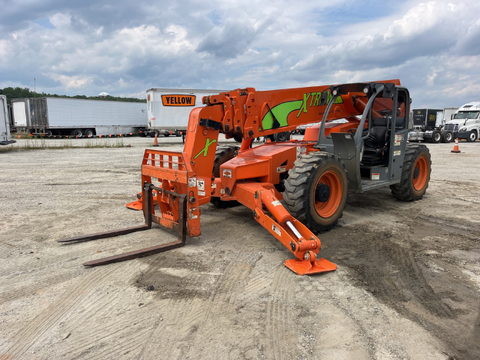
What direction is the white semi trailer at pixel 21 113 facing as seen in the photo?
away from the camera

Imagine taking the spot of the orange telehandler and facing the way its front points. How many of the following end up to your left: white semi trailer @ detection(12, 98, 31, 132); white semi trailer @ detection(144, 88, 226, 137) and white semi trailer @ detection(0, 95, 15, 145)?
0

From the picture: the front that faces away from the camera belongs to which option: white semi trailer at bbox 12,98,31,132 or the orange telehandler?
the white semi trailer

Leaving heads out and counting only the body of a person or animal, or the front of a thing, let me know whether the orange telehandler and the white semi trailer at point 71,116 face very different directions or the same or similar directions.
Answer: very different directions

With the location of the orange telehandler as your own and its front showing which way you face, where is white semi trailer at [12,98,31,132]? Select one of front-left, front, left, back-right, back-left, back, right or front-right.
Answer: right

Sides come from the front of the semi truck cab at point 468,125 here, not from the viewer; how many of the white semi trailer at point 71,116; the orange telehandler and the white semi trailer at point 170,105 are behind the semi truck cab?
0

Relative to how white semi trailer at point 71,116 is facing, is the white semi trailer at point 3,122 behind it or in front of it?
behind

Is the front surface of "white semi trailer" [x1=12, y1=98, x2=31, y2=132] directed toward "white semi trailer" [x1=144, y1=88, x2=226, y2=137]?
no

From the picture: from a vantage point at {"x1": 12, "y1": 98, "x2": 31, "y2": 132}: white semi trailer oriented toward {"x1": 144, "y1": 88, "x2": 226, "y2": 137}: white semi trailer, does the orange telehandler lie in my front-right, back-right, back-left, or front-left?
front-right

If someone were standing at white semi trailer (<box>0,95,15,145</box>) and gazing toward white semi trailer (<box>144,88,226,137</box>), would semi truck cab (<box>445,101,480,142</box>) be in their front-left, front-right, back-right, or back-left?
front-right

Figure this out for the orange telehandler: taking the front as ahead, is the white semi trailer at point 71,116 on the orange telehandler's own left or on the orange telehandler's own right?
on the orange telehandler's own right

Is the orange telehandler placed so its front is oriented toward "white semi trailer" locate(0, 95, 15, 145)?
no

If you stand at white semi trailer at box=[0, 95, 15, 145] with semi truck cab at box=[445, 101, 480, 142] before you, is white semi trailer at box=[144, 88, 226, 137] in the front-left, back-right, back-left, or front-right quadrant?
front-left

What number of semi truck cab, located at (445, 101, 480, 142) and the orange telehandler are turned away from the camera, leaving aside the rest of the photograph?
0

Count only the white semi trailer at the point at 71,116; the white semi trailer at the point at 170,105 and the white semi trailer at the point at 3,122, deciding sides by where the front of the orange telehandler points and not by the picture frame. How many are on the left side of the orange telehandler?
0

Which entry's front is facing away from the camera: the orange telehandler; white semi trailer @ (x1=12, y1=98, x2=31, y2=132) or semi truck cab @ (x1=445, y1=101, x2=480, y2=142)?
the white semi trailer

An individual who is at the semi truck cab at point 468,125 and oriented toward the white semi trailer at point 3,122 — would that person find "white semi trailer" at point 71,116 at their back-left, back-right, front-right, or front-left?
front-right
